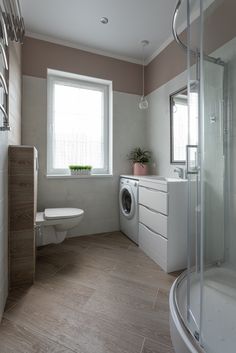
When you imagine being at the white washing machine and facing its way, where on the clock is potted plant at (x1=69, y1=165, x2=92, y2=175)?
The potted plant is roughly at 2 o'clock from the white washing machine.

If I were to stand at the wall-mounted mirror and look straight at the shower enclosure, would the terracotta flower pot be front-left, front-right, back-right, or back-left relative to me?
back-right

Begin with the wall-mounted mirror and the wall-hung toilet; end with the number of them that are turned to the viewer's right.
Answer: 1

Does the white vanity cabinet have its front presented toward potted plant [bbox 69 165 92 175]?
no

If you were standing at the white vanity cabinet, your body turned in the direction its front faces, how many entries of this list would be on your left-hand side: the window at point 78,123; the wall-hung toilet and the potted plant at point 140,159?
0

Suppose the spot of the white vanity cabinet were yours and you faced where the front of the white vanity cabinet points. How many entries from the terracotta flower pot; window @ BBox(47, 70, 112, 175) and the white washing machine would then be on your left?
0

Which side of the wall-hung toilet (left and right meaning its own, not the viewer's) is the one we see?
right

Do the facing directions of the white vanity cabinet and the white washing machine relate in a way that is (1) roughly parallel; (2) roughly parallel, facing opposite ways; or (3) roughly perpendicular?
roughly parallel

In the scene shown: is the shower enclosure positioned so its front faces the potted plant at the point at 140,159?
no

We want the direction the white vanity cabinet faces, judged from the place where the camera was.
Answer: facing the viewer and to the left of the viewer
